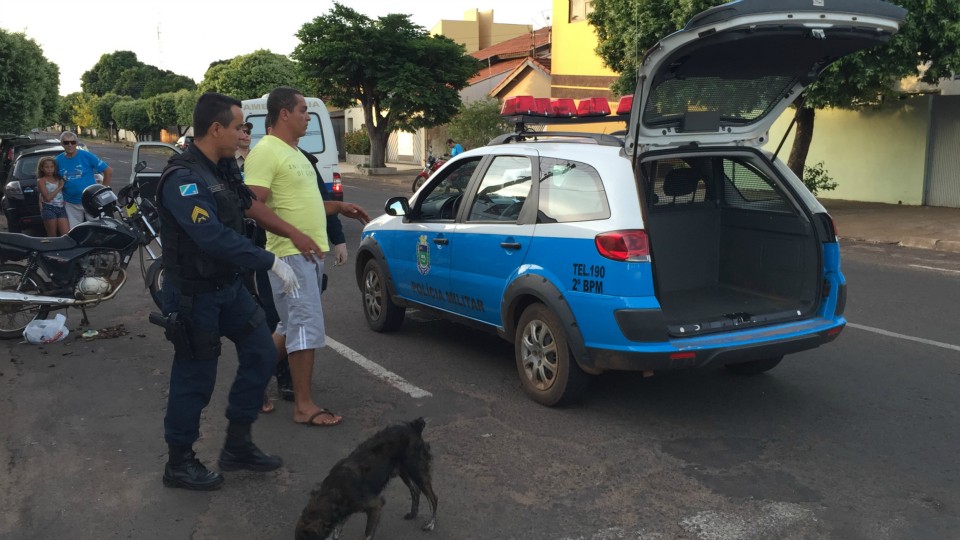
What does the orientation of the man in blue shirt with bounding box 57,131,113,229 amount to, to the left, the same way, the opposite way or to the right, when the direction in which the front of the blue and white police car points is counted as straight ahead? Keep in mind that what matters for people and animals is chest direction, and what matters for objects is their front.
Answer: the opposite way

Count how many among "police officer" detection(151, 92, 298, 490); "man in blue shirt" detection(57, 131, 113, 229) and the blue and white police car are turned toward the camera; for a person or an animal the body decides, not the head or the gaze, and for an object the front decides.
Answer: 1

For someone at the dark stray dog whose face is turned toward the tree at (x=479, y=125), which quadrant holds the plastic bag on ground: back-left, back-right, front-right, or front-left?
front-left

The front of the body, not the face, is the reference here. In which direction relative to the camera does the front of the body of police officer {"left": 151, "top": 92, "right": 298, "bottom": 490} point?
to the viewer's right

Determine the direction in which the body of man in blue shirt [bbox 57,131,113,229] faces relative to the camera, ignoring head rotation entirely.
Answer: toward the camera

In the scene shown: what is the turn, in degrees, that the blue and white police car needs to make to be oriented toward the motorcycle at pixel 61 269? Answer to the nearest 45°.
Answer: approximately 45° to its left

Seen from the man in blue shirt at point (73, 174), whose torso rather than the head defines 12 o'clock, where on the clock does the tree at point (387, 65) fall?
The tree is roughly at 7 o'clock from the man in blue shirt.

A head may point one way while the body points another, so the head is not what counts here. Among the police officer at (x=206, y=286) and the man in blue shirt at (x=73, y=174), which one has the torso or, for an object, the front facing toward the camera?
the man in blue shirt

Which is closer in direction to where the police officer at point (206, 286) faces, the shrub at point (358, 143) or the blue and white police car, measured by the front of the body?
the blue and white police car

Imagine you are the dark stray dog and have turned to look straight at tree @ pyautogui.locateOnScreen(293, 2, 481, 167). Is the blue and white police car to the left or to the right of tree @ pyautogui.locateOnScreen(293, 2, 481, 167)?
right

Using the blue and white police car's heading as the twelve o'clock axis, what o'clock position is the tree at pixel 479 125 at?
The tree is roughly at 1 o'clock from the blue and white police car.

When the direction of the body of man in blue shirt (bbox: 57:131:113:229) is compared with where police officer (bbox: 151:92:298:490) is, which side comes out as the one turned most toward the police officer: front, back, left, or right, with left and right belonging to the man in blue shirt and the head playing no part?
front

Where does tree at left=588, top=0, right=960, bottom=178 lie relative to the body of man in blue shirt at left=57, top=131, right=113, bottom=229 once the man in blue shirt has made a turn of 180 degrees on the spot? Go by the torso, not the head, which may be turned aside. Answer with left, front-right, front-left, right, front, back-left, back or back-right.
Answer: right
